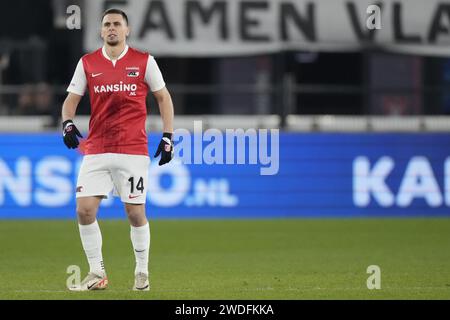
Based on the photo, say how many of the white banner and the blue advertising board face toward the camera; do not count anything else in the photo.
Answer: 2

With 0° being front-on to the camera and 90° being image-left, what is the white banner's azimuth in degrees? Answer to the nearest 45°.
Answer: approximately 0°

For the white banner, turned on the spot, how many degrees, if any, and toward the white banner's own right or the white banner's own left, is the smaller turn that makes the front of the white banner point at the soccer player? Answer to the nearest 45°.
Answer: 0° — it already faces them

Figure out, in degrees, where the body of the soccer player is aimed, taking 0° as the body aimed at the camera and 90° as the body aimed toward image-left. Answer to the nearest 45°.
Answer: approximately 0°
